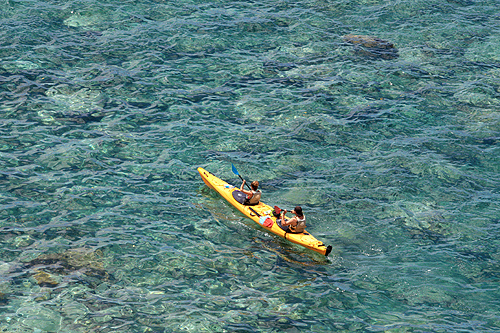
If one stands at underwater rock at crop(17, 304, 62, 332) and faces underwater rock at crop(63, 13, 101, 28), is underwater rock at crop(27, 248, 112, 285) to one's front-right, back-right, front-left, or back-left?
front-right

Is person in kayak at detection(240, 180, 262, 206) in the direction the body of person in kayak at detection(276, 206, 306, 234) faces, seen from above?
yes

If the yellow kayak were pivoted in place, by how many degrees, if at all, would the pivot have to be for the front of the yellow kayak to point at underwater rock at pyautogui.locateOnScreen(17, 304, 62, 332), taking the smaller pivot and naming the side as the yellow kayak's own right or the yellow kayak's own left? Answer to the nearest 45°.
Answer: approximately 90° to the yellow kayak's own left

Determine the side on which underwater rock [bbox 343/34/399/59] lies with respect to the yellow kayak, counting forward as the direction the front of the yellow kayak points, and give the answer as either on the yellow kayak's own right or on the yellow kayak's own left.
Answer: on the yellow kayak's own right

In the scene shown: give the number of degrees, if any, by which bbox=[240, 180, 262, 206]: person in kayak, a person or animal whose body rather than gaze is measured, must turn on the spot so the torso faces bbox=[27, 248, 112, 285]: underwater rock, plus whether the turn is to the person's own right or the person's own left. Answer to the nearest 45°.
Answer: approximately 90° to the person's own left

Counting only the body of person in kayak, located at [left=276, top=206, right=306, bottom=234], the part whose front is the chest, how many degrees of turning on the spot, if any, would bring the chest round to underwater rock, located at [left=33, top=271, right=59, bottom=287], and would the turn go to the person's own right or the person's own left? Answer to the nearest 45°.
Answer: approximately 90° to the person's own left

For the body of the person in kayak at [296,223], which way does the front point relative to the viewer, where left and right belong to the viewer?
facing away from the viewer and to the left of the viewer

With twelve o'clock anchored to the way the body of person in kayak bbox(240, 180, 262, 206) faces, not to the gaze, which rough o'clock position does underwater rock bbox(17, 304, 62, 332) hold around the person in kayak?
The underwater rock is roughly at 9 o'clock from the person in kayak.

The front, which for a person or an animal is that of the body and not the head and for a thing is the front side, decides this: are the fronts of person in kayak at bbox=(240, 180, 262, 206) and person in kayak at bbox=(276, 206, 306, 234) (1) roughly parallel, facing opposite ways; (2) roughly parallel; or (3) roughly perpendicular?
roughly parallel

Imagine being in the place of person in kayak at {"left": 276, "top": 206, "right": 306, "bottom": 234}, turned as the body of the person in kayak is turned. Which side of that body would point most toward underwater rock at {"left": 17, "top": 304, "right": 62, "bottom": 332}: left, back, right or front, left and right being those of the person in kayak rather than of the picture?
left
